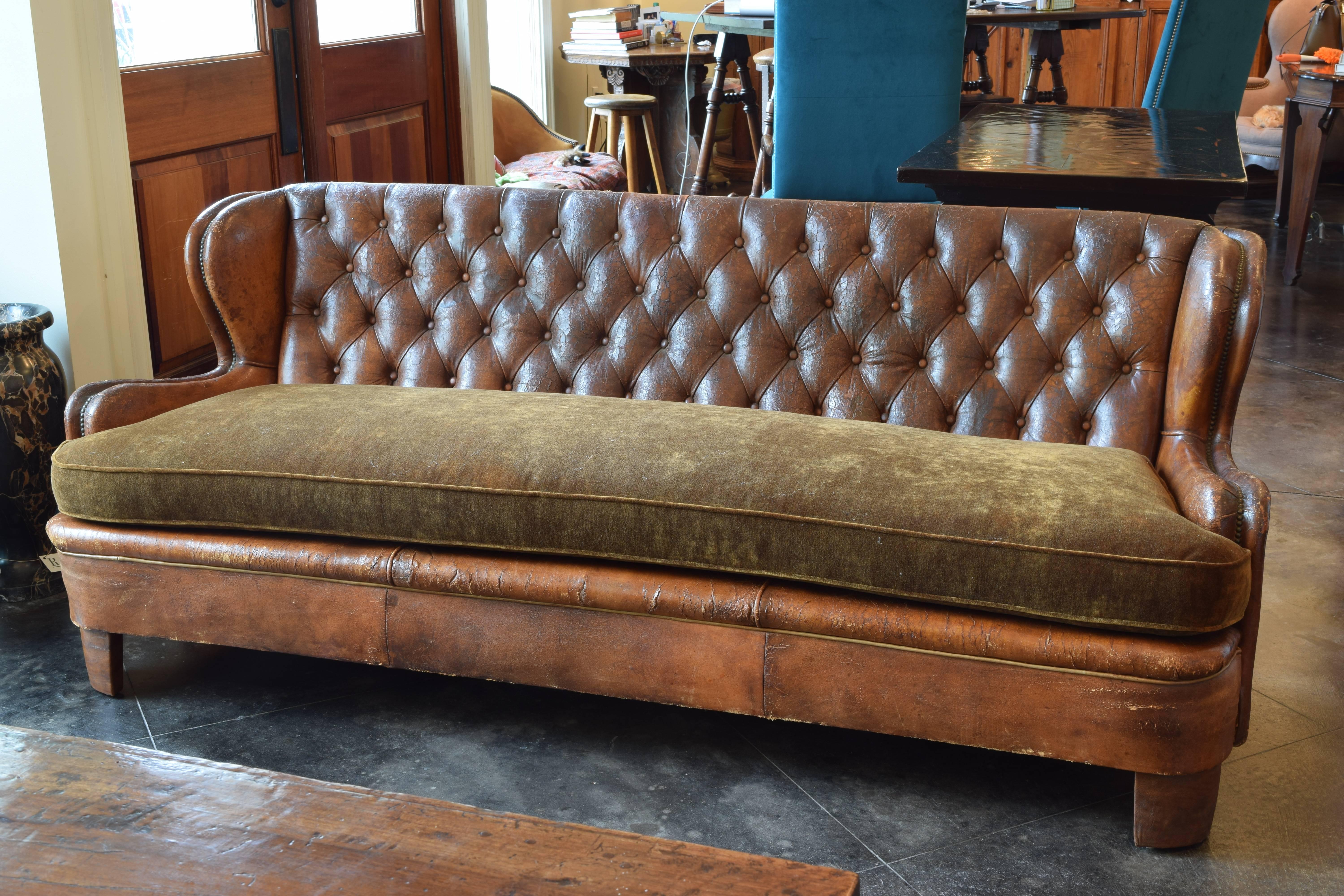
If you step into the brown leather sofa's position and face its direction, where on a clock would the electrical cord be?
The electrical cord is roughly at 6 o'clock from the brown leather sofa.

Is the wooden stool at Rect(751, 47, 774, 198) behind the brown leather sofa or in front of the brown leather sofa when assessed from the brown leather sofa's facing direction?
behind

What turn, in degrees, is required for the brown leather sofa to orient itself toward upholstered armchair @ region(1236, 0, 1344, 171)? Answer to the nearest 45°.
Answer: approximately 135° to its left

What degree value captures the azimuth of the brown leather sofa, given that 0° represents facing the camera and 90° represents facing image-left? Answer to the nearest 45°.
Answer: approximately 0°

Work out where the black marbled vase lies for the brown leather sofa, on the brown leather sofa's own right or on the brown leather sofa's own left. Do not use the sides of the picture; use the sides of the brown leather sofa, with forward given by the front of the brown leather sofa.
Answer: on the brown leather sofa's own right

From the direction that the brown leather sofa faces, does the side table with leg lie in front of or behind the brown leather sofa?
behind

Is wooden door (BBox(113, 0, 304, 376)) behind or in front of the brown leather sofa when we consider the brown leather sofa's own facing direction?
behind

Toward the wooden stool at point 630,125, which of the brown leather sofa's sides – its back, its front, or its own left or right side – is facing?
back
